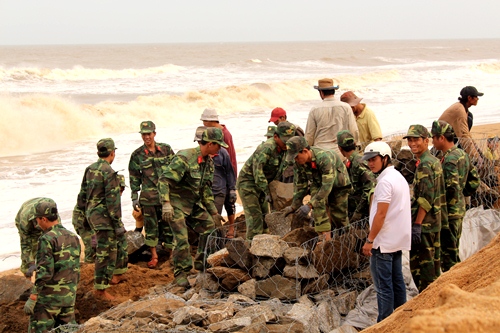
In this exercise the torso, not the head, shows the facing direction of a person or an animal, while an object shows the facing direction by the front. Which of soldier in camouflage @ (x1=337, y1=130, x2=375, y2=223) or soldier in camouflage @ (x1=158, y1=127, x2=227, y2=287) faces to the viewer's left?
soldier in camouflage @ (x1=337, y1=130, x2=375, y2=223)

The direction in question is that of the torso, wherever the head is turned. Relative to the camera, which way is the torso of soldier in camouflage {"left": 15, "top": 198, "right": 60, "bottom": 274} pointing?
to the viewer's right

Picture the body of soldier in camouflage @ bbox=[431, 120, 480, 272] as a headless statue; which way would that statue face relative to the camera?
to the viewer's left

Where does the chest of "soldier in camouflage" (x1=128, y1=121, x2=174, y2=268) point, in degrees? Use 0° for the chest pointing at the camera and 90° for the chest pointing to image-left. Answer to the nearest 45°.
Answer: approximately 0°
